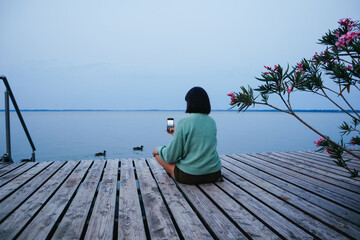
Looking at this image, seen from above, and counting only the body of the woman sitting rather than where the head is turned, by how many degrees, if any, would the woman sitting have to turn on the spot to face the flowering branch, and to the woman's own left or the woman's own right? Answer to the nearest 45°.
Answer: approximately 135° to the woman's own right

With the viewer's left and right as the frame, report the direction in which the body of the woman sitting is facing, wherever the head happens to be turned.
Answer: facing away from the viewer and to the left of the viewer

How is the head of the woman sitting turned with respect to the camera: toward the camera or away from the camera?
away from the camera
